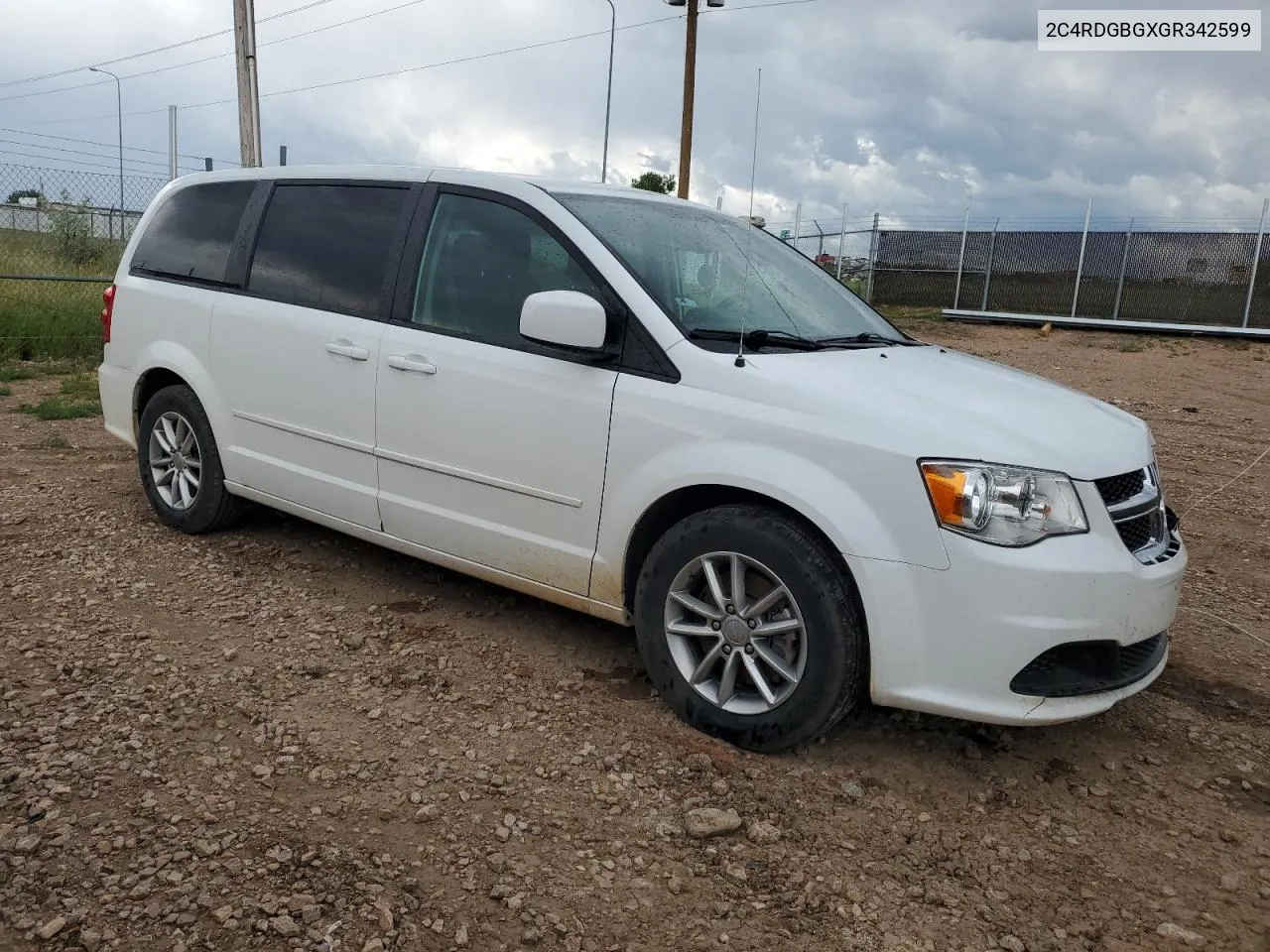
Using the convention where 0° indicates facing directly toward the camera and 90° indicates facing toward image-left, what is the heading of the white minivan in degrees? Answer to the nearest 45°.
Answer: approximately 315°

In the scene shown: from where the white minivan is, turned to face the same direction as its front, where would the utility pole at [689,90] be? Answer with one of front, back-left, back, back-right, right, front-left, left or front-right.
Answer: back-left

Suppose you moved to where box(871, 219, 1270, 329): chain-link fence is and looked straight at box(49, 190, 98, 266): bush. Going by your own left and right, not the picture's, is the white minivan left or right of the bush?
left

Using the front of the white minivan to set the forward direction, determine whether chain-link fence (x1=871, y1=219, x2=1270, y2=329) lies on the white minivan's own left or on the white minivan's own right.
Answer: on the white minivan's own left

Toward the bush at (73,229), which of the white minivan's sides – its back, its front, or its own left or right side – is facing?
back

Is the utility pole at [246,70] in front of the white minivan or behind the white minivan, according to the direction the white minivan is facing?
behind
